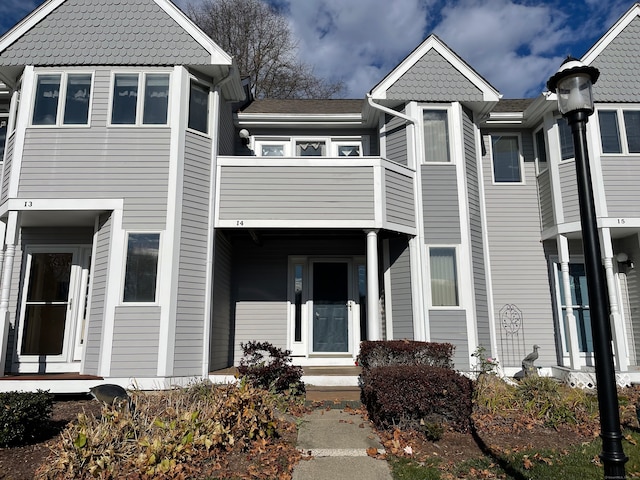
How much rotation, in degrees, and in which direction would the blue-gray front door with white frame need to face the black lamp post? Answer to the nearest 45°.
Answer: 0° — it already faces it

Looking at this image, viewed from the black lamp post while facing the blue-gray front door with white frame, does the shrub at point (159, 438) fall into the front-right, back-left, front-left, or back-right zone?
front-left

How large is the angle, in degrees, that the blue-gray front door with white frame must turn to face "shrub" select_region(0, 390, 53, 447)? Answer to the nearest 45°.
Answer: approximately 45° to its right

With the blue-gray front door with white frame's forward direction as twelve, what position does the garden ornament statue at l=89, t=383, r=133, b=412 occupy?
The garden ornament statue is roughly at 1 o'clock from the blue-gray front door with white frame.

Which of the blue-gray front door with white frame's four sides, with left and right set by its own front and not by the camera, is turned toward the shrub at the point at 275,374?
front

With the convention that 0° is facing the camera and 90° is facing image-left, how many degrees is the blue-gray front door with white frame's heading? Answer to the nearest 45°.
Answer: approximately 0°

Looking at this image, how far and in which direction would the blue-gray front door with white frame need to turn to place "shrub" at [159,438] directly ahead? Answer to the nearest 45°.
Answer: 0° — it already faces it

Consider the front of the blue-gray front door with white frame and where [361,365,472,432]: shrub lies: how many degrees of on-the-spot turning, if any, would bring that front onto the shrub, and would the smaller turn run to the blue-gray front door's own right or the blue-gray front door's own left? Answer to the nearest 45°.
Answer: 0° — it already faces it

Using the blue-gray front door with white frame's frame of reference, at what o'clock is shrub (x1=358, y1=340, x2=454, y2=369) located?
The shrub is roughly at 11 o'clock from the blue-gray front door with white frame.

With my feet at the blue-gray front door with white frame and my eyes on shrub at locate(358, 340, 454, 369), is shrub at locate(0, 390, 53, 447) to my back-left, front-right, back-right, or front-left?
front-right

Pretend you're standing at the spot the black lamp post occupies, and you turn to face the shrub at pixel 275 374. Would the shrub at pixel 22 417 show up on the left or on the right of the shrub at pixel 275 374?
left
